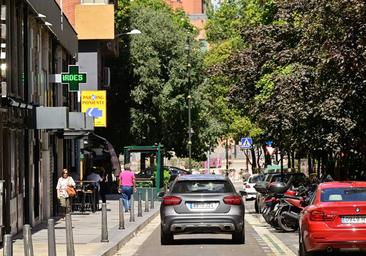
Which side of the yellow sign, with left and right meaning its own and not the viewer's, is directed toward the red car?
front

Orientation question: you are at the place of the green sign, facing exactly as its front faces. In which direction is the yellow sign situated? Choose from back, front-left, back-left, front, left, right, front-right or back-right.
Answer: back

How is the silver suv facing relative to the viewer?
away from the camera

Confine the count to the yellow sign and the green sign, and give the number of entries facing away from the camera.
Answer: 0

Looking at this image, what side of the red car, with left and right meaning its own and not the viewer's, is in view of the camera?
back

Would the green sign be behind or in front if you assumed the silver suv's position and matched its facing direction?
in front

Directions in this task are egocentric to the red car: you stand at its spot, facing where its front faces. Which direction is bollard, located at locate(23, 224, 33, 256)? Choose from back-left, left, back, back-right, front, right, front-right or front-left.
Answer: back-left

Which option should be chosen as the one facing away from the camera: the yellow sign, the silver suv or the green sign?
the silver suv

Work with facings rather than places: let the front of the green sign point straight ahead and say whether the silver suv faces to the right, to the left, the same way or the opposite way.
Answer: the opposite way

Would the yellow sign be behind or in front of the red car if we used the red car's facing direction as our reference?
in front

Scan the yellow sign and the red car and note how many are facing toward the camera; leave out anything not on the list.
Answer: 1
